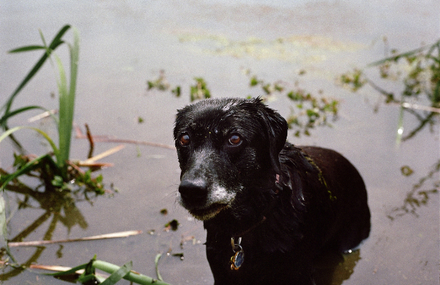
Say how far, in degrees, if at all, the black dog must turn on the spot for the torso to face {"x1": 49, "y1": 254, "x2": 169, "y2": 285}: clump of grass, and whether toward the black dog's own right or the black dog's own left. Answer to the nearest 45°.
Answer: approximately 45° to the black dog's own right

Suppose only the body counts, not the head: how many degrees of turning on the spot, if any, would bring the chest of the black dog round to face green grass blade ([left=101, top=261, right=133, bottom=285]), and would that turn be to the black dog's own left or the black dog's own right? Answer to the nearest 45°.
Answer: approximately 45° to the black dog's own right

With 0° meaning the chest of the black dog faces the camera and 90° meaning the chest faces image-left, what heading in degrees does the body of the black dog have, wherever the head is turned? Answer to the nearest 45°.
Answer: approximately 45°
